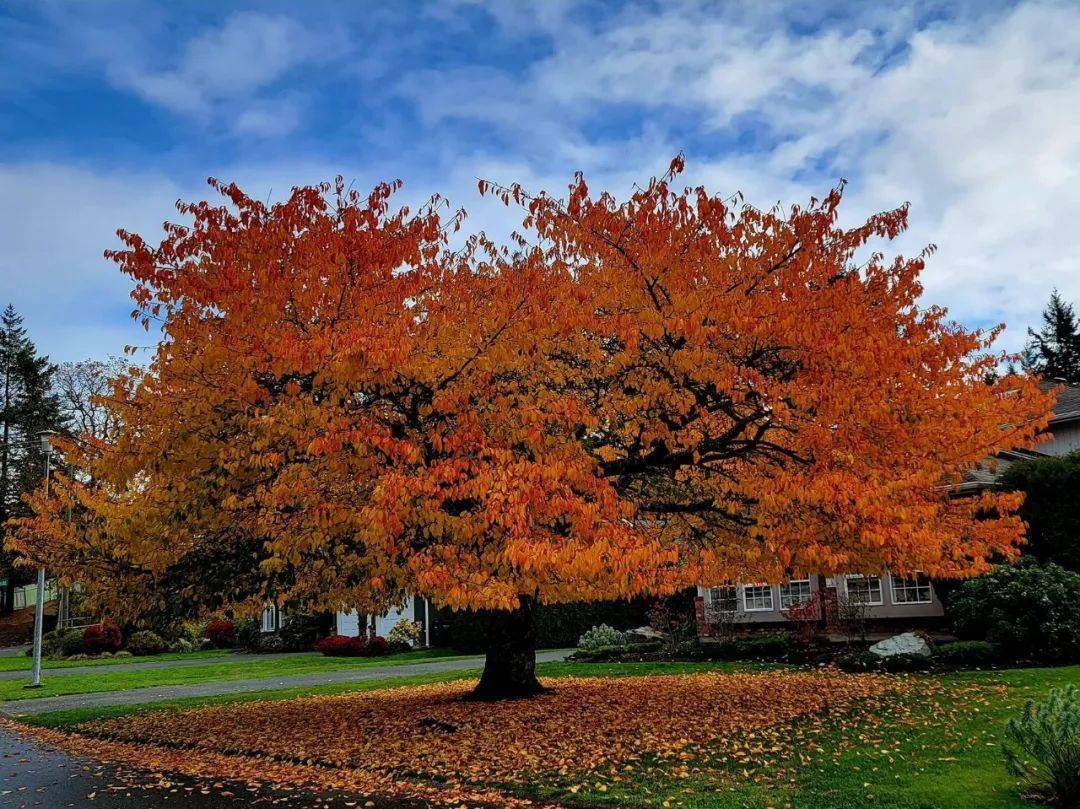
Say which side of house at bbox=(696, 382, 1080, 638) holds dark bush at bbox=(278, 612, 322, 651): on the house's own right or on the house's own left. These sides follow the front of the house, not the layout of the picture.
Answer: on the house's own right

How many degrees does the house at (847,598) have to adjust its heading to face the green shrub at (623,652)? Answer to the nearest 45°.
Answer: approximately 45° to its right

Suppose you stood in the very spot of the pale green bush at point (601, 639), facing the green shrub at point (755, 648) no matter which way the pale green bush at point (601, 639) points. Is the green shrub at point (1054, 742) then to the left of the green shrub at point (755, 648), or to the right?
right

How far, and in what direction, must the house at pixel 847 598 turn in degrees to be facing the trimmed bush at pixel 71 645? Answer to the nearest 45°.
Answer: approximately 90° to its right

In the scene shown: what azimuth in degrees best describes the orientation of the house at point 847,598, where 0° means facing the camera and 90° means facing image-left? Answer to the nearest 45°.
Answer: approximately 0°
